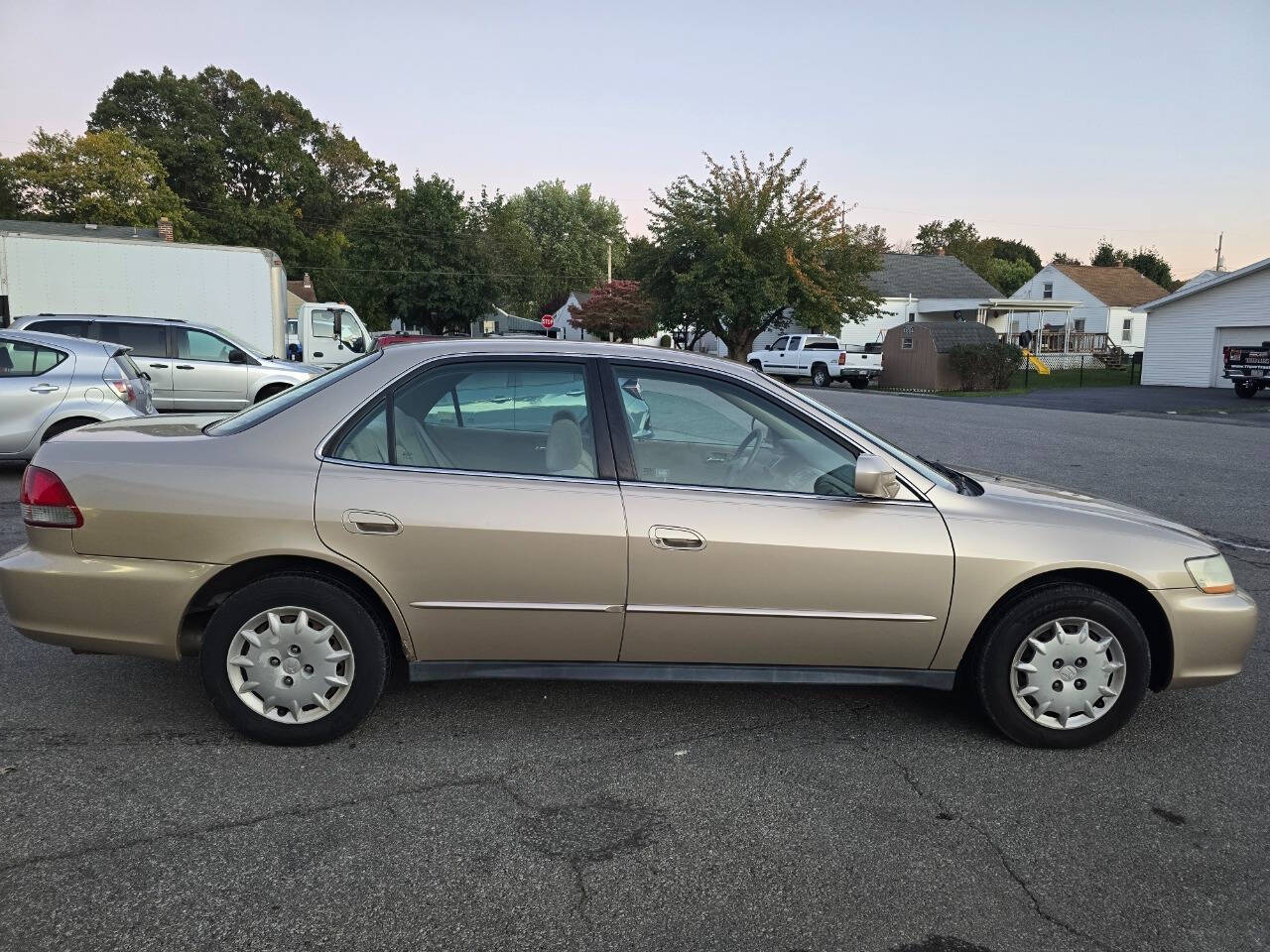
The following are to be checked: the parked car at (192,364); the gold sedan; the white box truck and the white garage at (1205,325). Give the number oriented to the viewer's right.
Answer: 3

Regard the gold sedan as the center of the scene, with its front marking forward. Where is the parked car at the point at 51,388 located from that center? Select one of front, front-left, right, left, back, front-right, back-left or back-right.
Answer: back-left

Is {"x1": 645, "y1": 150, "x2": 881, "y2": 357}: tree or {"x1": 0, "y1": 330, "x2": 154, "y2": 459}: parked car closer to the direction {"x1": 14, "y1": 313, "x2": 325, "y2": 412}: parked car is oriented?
the tree

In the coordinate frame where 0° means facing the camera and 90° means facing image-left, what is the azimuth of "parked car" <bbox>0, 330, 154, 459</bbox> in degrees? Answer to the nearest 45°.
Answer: approximately 90°

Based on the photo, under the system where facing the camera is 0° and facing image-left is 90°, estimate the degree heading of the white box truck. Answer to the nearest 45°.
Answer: approximately 270°

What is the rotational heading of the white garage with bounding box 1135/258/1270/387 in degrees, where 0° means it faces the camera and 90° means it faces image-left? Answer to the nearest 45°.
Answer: approximately 0°

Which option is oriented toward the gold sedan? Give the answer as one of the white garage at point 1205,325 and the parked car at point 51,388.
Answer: the white garage

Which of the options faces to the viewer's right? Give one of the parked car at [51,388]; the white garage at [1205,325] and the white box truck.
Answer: the white box truck

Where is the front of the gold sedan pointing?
to the viewer's right

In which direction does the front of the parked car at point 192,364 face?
to the viewer's right

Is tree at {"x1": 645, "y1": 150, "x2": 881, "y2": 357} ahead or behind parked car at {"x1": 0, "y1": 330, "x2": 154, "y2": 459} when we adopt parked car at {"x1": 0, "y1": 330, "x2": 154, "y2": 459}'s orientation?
behind

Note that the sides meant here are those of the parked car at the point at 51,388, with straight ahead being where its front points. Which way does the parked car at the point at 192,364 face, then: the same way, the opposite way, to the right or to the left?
the opposite way

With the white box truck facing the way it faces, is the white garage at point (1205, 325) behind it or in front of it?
in front

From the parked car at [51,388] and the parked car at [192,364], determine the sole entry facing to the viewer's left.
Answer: the parked car at [51,388]

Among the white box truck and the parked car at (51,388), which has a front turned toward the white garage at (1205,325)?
the white box truck

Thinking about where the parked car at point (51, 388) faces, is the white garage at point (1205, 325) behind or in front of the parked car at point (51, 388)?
behind
